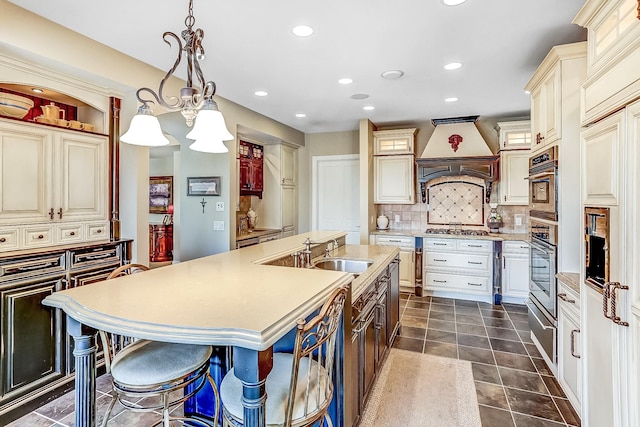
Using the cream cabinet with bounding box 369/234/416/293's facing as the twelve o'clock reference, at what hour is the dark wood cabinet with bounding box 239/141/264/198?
The dark wood cabinet is roughly at 3 o'clock from the cream cabinet.

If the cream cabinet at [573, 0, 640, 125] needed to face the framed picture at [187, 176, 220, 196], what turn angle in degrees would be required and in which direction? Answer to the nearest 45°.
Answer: approximately 45° to its right

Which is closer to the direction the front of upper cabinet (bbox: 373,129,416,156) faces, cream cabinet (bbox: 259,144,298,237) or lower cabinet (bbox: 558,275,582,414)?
the lower cabinet

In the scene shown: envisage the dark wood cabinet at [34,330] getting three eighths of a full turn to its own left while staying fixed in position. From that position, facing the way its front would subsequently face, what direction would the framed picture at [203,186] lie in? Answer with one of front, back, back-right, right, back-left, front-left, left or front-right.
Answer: front-right

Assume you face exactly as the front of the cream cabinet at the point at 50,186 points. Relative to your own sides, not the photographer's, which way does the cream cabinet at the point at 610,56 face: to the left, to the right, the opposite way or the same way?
the opposite way

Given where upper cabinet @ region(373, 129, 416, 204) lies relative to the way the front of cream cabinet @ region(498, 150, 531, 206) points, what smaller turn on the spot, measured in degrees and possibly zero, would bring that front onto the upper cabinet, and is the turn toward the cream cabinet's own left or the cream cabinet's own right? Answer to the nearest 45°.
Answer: approximately 90° to the cream cabinet's own right

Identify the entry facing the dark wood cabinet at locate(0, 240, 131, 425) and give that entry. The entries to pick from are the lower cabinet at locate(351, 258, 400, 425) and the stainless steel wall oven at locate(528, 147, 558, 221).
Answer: the stainless steel wall oven

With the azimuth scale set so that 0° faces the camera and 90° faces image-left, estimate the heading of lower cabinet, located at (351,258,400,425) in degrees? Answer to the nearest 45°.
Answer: approximately 270°

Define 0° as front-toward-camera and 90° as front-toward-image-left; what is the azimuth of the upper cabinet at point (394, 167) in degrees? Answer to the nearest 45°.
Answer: approximately 0°

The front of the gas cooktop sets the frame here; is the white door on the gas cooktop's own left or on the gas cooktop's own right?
on the gas cooktop's own right

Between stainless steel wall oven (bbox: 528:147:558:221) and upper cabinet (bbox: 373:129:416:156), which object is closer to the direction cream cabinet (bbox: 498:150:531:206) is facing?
the stainless steel wall oven
